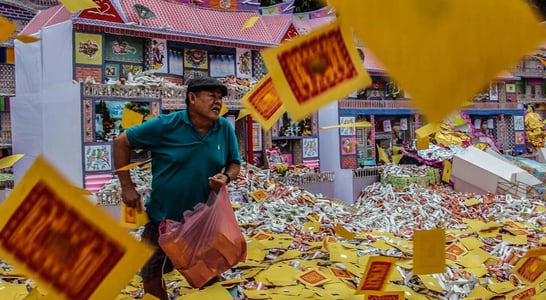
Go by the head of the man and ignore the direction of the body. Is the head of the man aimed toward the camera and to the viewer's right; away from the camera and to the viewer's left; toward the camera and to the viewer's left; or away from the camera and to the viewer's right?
toward the camera and to the viewer's right

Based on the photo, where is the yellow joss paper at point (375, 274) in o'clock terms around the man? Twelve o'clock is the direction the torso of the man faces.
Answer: The yellow joss paper is roughly at 11 o'clock from the man.

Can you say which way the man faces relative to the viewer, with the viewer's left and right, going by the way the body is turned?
facing the viewer and to the right of the viewer

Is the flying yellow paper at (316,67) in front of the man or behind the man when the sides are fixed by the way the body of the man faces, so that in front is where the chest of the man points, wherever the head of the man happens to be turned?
in front

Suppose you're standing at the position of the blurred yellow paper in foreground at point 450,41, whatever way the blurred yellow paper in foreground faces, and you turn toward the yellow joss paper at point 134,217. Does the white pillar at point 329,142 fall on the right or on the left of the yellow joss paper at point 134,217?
right

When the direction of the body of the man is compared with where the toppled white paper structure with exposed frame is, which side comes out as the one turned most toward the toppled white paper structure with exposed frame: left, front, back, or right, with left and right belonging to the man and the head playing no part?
left

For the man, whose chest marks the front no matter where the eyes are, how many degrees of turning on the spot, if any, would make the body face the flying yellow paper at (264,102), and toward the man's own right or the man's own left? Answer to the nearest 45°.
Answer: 0° — they already face it

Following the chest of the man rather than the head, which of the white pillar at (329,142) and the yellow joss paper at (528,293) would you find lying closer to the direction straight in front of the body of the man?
the yellow joss paper

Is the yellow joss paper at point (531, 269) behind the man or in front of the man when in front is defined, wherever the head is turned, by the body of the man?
in front

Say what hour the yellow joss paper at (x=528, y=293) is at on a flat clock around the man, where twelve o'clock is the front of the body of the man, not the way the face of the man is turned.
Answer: The yellow joss paper is roughly at 11 o'clock from the man.

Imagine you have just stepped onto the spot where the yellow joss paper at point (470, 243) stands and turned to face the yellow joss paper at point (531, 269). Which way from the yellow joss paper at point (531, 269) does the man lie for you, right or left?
right
